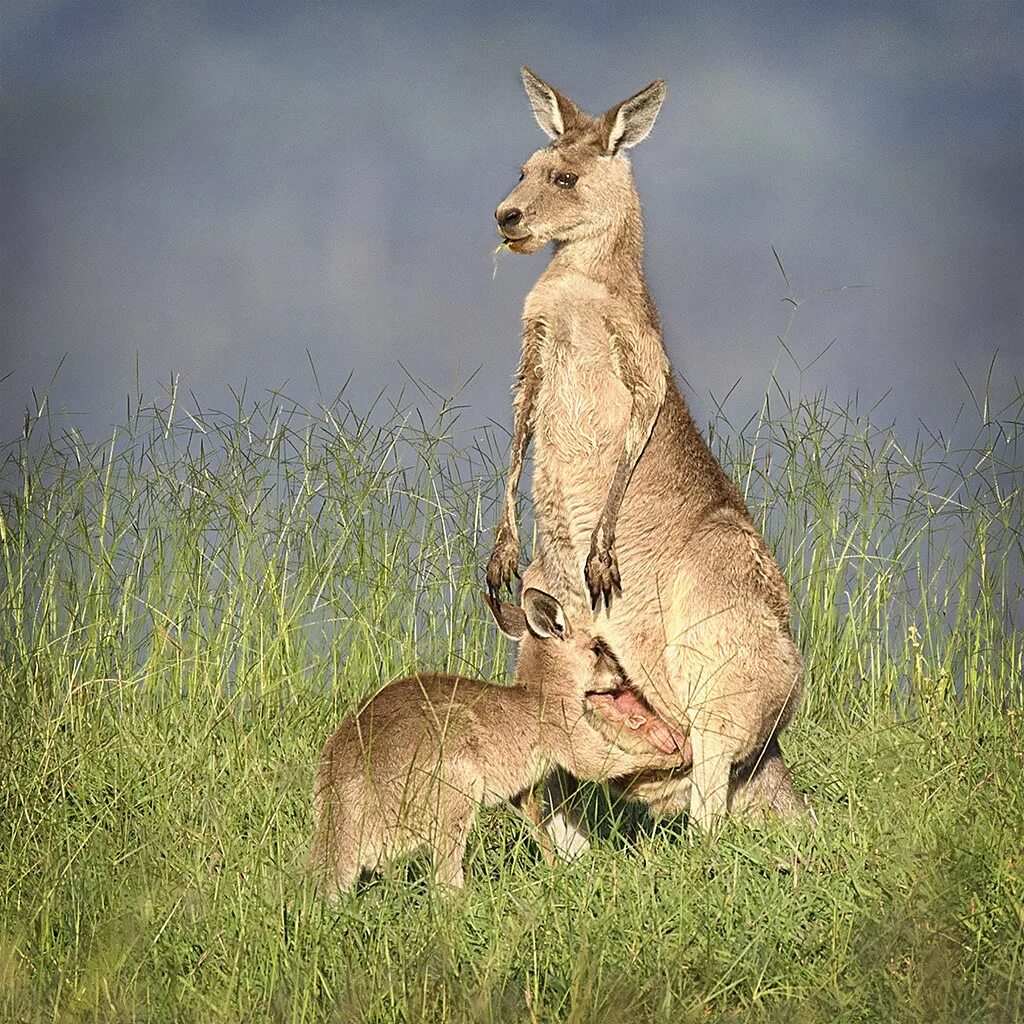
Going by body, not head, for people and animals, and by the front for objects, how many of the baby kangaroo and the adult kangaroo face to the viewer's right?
1

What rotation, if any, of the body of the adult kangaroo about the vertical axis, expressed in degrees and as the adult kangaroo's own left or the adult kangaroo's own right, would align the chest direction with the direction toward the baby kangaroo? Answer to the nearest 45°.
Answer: approximately 45° to the adult kangaroo's own left

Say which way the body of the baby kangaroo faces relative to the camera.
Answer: to the viewer's right
